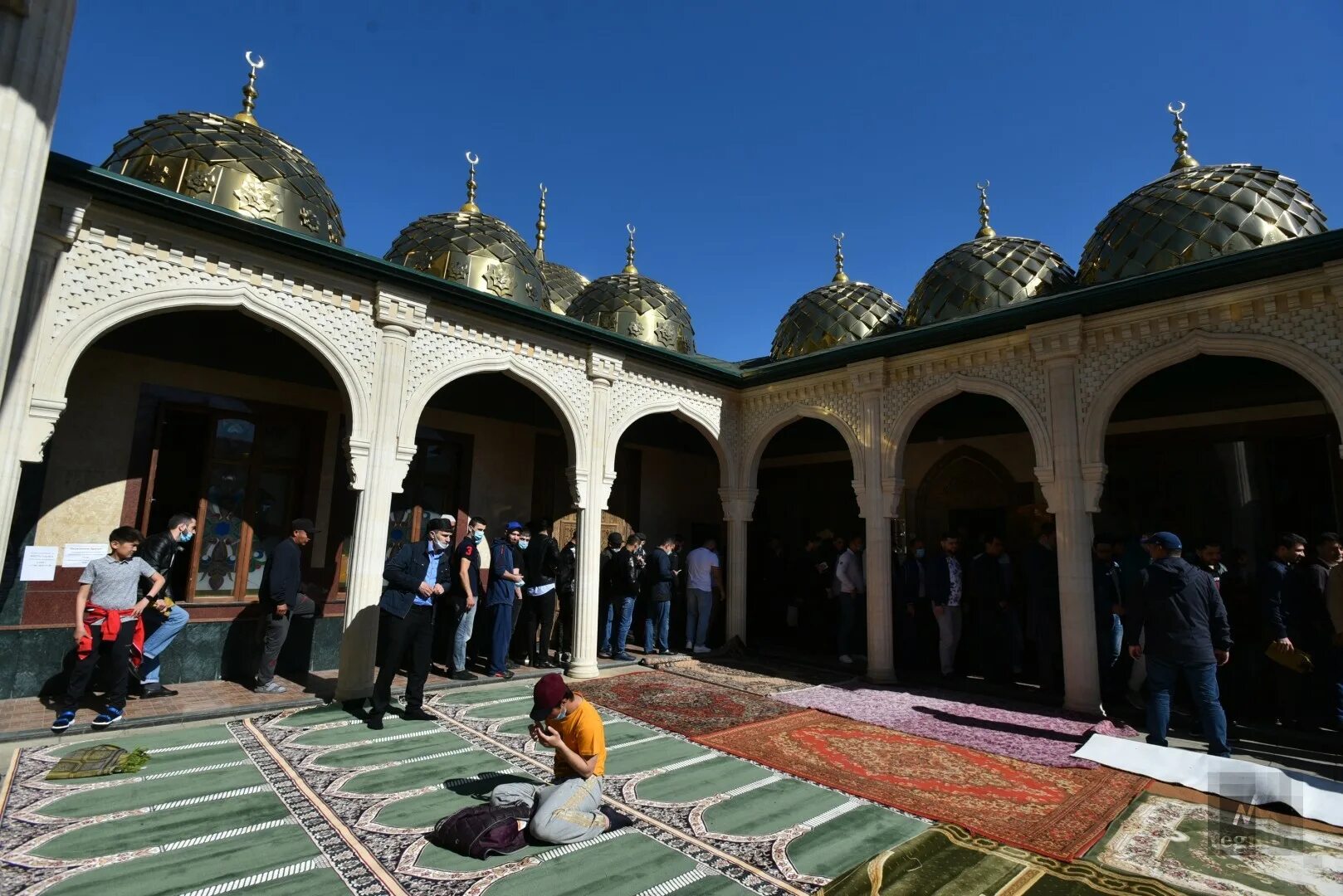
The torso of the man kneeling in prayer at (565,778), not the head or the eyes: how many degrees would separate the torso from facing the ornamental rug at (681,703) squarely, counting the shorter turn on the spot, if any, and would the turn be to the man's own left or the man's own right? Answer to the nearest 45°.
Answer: approximately 135° to the man's own right

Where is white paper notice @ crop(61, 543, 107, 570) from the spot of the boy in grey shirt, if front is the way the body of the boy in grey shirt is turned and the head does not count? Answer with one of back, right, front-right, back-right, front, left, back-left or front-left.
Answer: back

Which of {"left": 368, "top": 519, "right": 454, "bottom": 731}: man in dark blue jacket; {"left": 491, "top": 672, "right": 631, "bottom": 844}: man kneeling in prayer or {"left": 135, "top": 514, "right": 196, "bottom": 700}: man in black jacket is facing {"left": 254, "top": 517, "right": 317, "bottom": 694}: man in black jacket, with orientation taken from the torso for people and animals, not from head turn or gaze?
{"left": 135, "top": 514, "right": 196, "bottom": 700}: man in black jacket

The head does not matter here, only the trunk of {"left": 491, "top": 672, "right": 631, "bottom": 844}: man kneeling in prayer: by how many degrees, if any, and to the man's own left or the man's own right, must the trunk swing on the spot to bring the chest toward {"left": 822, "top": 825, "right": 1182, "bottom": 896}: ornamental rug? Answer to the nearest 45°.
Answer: approximately 135° to the man's own left

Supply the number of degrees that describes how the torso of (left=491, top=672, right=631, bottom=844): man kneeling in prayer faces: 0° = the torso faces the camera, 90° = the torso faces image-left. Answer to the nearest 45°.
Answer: approximately 45°

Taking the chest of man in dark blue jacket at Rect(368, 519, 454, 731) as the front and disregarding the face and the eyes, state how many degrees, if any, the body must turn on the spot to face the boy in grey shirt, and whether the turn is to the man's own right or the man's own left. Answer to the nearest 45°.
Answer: approximately 135° to the man's own right

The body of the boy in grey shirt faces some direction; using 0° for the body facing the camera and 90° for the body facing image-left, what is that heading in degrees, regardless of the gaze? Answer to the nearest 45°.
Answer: approximately 0°
